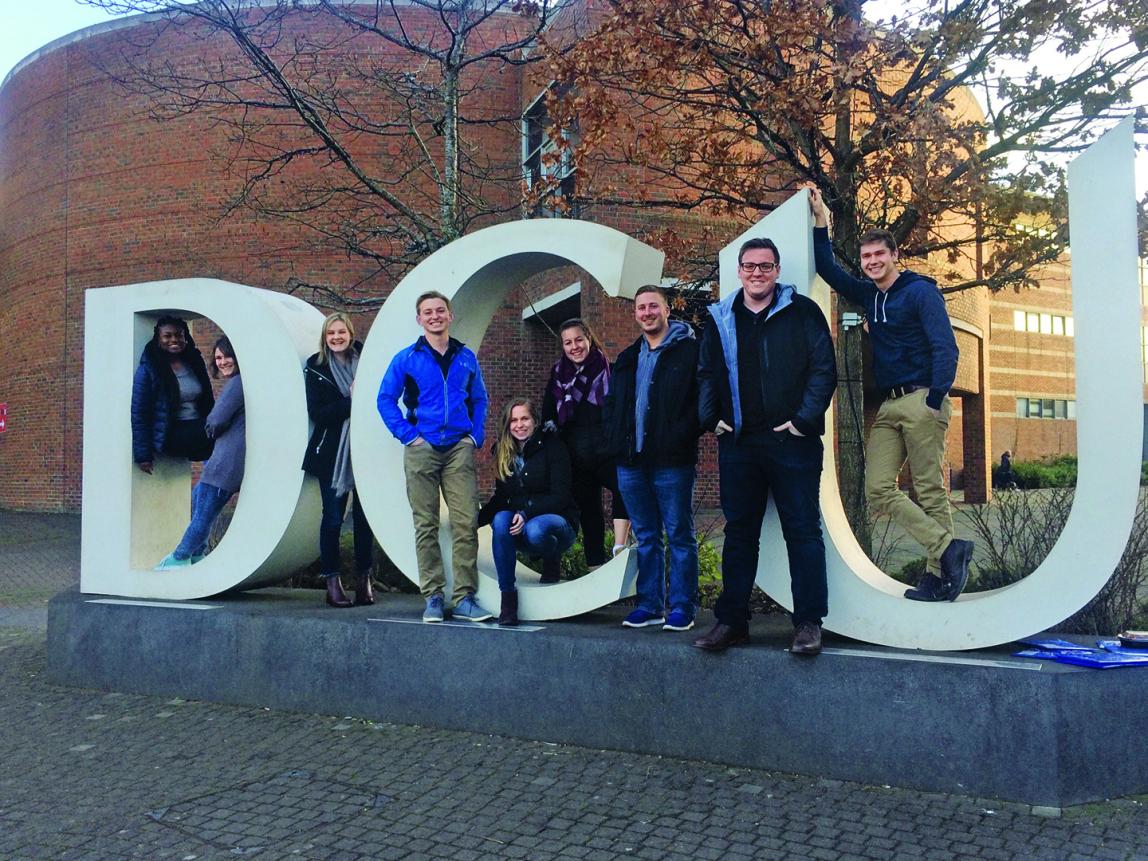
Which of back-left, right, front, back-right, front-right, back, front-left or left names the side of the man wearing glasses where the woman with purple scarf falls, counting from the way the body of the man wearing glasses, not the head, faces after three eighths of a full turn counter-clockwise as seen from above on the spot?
left

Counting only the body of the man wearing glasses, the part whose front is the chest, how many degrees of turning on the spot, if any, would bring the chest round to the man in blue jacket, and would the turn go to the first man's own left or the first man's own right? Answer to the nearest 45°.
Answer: approximately 90° to the first man's own right

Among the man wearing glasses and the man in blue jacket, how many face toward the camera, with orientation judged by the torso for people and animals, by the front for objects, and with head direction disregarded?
2

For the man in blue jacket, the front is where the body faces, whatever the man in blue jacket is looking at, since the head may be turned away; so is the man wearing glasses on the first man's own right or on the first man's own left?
on the first man's own left

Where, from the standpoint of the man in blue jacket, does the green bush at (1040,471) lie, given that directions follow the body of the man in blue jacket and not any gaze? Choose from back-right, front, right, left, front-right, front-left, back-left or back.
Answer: back-left

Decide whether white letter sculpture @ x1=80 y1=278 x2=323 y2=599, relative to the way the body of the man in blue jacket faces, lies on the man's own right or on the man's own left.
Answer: on the man's own right

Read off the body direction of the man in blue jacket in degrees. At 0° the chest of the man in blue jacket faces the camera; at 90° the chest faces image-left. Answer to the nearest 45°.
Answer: approximately 0°

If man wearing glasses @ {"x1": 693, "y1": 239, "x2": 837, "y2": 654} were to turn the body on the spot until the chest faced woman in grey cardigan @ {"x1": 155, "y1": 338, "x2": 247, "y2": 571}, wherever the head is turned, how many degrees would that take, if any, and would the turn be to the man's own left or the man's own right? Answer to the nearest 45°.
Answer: approximately 90° to the man's own right

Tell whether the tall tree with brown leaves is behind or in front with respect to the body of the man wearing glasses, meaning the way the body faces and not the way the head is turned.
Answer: behind

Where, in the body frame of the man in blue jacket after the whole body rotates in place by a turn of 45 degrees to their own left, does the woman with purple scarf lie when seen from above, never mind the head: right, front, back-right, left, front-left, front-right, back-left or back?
front-left
